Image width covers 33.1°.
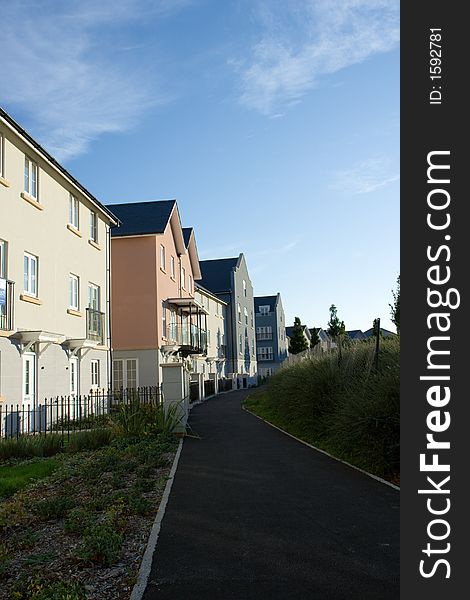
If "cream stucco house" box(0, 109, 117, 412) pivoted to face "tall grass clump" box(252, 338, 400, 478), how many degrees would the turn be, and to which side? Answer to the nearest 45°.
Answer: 0° — it already faces it

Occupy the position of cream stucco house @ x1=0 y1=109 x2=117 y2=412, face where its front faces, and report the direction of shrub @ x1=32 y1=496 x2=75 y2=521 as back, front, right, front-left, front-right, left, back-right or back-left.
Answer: front-right

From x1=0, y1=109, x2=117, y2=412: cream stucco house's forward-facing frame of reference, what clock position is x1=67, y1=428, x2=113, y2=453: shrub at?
The shrub is roughly at 1 o'clock from the cream stucco house.

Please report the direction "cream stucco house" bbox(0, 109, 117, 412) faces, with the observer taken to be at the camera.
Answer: facing the viewer and to the right of the viewer

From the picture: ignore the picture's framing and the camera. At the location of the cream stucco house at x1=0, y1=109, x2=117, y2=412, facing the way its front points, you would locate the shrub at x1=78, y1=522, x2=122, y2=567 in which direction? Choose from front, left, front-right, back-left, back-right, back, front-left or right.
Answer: front-right
